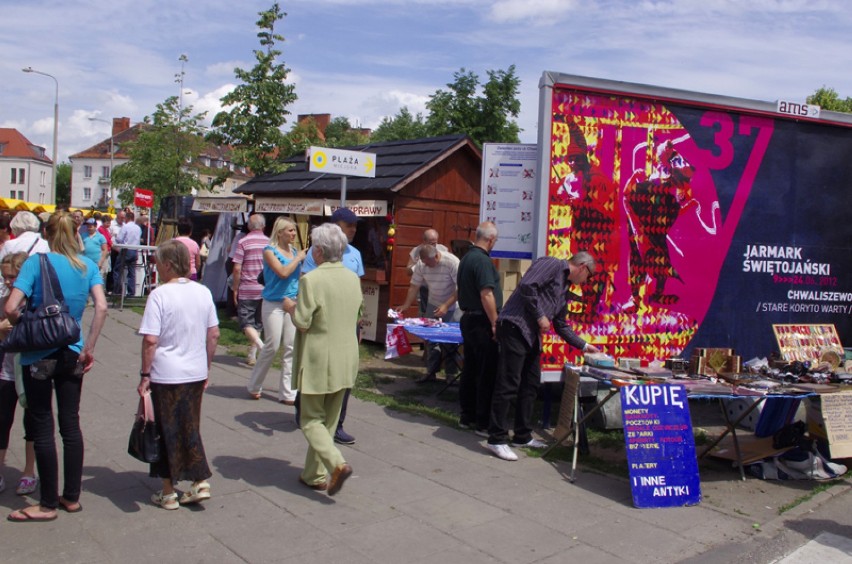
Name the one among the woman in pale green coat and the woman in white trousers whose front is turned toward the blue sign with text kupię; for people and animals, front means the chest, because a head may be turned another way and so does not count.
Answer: the woman in white trousers

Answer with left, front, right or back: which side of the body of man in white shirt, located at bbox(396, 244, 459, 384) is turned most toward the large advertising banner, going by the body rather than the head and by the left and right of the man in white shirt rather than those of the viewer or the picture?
left

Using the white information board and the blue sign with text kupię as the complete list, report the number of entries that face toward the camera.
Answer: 2

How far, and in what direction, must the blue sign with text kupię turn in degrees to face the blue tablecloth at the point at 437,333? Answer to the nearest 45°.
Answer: approximately 135° to its right

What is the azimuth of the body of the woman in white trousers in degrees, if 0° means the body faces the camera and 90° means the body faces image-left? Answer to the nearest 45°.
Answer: approximately 315°

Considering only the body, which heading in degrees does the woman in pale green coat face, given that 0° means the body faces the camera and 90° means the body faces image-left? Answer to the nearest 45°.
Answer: approximately 135°

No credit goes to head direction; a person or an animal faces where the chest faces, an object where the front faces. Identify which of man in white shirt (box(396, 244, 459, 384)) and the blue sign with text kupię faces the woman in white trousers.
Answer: the man in white shirt

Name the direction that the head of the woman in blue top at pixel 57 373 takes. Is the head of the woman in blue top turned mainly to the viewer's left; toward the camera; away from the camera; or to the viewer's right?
away from the camera

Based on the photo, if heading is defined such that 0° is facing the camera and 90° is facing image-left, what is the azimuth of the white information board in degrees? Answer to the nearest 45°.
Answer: approximately 0°

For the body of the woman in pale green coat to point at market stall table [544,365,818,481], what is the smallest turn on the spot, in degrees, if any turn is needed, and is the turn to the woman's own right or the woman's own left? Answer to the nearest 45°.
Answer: approximately 135° to the woman's own right

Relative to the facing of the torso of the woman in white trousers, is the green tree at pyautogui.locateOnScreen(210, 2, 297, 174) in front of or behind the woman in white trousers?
behind

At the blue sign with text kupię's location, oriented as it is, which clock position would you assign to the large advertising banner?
The large advertising banner is roughly at 6 o'clock from the blue sign with text kupię.
